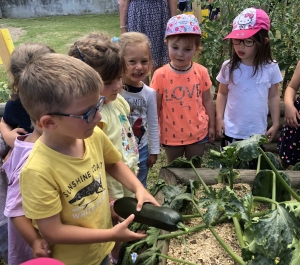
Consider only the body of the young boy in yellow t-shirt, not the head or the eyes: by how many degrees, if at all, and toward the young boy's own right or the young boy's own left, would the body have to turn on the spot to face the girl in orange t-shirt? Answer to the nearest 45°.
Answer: approximately 90° to the young boy's own left

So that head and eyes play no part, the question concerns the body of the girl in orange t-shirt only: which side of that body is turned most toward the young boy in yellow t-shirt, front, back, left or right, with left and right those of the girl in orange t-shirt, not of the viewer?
front

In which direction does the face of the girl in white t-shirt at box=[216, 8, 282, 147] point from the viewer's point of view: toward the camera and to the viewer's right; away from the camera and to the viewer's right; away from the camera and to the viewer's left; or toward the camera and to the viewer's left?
toward the camera and to the viewer's left

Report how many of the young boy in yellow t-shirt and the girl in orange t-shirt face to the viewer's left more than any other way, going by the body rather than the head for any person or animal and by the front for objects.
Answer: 0

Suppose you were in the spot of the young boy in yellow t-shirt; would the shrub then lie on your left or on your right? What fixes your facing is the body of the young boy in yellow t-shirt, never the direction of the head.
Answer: on your left

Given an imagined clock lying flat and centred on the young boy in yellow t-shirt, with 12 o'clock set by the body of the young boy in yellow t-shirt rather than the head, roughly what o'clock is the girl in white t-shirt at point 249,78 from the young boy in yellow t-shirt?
The girl in white t-shirt is roughly at 9 o'clock from the young boy in yellow t-shirt.

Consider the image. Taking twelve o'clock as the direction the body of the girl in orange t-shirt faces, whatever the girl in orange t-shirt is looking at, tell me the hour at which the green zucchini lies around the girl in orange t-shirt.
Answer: The green zucchini is roughly at 12 o'clock from the girl in orange t-shirt.

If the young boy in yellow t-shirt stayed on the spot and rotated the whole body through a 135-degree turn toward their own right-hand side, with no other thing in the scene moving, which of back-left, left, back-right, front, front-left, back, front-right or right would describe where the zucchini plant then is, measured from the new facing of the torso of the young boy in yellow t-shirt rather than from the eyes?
back

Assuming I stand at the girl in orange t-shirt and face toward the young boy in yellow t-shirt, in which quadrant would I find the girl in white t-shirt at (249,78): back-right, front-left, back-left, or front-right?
back-left

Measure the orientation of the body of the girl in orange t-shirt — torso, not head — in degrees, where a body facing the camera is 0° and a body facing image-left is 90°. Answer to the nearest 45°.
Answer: approximately 0°
